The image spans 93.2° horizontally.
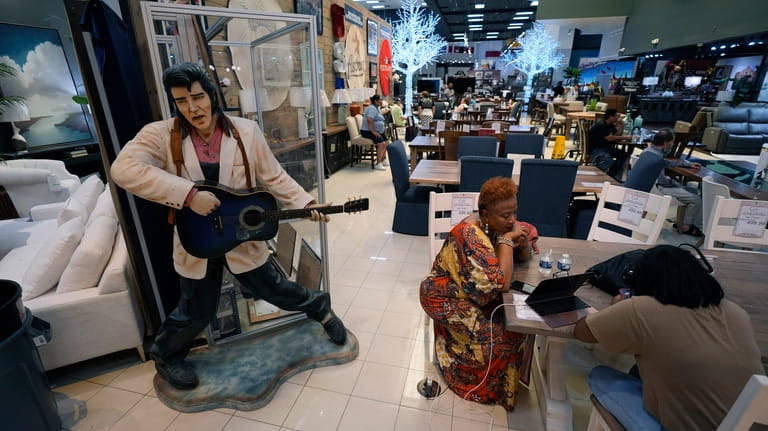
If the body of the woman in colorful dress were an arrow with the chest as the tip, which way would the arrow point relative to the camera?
to the viewer's right

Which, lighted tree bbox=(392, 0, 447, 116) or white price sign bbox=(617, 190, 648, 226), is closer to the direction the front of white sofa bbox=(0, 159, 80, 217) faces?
the white price sign

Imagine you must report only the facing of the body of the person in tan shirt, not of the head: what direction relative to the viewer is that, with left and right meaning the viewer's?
facing away from the viewer and to the left of the viewer

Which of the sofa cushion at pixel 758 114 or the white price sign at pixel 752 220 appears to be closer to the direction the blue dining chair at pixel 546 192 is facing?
the sofa cushion

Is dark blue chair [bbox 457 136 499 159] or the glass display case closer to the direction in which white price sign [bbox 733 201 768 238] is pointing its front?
the glass display case

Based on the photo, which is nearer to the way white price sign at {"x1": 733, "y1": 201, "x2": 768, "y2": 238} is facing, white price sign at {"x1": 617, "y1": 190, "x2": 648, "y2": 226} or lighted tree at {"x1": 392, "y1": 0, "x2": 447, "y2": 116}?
the white price sign

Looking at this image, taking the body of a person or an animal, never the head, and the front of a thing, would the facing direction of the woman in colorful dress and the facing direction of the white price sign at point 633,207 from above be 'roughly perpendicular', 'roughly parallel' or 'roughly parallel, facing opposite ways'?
roughly perpendicular
